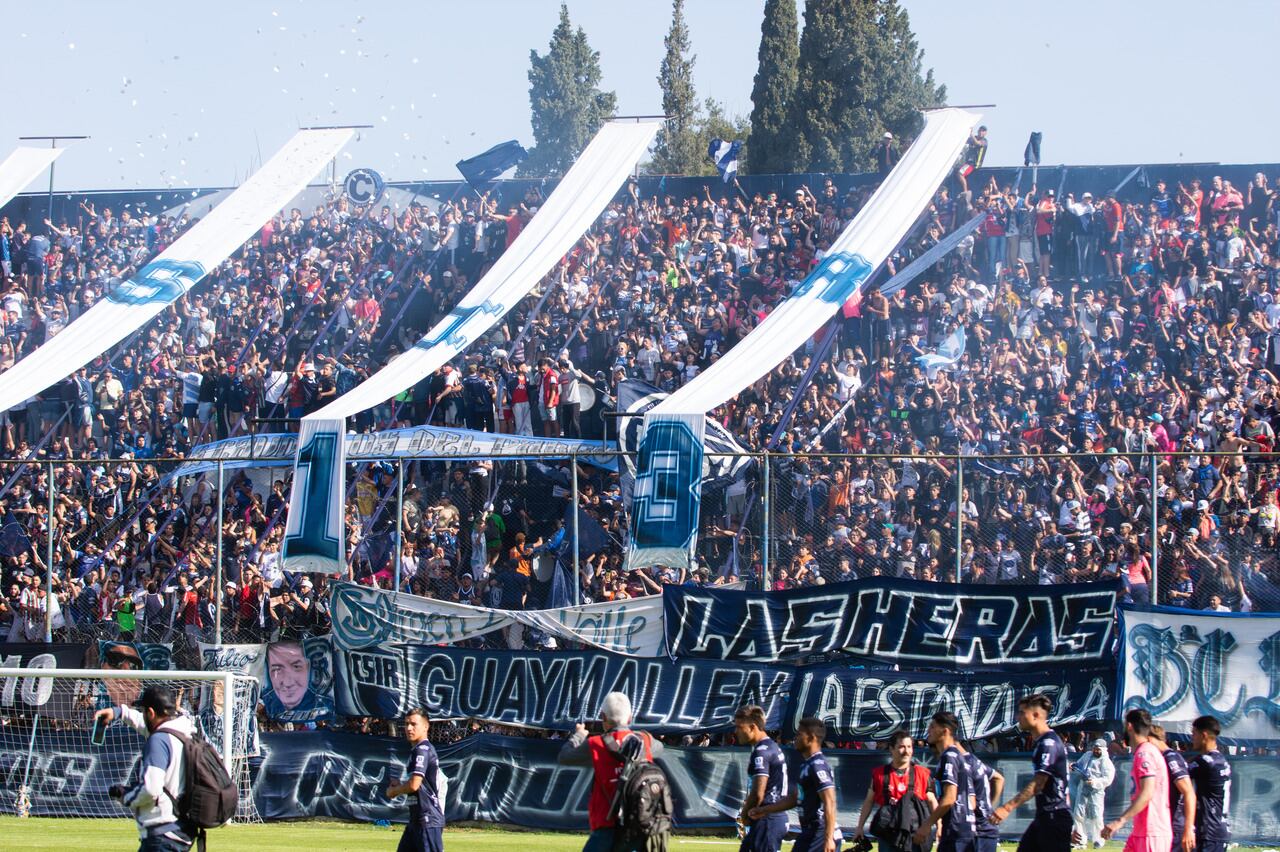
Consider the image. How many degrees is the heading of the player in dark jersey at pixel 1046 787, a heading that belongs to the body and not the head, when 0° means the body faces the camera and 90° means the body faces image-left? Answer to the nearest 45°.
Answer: approximately 90°

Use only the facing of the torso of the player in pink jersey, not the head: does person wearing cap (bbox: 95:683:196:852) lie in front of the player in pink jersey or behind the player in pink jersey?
in front

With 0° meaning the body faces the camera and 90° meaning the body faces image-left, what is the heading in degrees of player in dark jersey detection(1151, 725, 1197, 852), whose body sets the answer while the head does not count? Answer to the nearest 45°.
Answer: approximately 90°

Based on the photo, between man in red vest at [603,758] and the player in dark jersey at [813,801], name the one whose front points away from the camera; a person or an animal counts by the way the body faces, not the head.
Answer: the man in red vest

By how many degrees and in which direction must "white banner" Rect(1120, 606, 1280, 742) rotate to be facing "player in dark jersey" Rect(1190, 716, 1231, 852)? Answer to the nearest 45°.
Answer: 0° — it already faces them

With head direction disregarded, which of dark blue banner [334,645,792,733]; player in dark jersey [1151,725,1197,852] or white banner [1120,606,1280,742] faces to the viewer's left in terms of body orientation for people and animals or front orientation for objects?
the player in dark jersey

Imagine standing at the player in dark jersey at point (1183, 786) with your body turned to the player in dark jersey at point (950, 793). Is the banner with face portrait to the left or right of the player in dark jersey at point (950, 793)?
right

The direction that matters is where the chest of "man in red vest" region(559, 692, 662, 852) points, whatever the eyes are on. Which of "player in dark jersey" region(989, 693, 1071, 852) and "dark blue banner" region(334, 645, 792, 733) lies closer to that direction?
the dark blue banner

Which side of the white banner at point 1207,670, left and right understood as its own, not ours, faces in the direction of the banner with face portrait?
right
